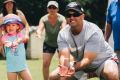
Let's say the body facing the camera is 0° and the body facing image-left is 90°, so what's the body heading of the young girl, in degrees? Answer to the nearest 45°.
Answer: approximately 0°

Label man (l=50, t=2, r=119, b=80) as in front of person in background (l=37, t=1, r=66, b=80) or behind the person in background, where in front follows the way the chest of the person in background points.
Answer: in front

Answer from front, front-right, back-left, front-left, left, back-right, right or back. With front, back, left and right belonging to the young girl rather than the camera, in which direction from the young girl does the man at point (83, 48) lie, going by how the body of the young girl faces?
front-left

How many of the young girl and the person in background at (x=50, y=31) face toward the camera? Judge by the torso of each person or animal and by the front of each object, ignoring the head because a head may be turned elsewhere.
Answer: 2

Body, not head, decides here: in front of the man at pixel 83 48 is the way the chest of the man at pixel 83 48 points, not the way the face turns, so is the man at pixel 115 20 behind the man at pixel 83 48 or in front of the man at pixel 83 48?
behind

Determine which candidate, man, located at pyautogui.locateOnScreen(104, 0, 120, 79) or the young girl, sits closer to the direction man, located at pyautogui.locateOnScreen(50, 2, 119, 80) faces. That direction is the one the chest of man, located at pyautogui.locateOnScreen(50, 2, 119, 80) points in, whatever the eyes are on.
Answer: the young girl

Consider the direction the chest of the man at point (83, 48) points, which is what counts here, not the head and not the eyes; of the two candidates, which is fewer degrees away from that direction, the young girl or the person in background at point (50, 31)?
the young girl
